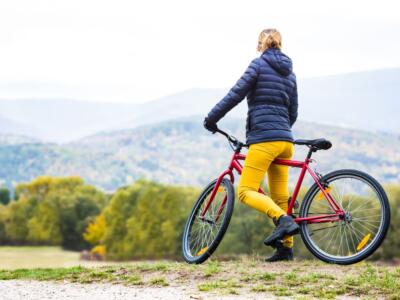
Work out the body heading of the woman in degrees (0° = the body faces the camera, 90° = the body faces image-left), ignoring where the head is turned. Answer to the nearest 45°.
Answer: approximately 135°

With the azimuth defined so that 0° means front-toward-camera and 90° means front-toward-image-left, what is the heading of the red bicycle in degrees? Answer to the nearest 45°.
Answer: approximately 90°
